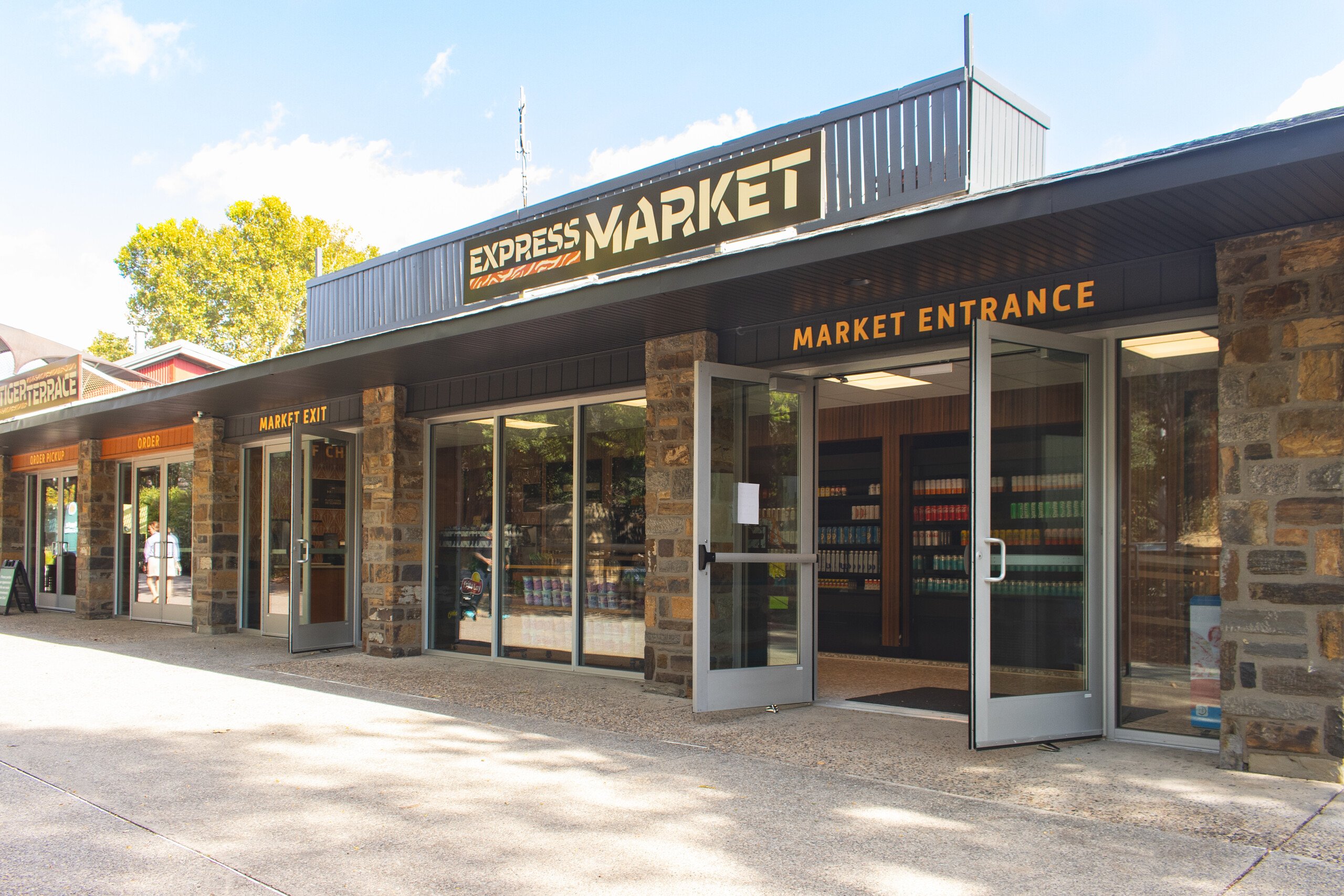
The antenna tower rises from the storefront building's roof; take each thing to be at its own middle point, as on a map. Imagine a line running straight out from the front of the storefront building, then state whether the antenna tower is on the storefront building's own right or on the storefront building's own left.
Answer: on the storefront building's own right

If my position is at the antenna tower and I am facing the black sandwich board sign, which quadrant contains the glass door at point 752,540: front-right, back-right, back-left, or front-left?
back-left

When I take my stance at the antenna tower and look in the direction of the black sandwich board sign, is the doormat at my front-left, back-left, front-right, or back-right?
back-left

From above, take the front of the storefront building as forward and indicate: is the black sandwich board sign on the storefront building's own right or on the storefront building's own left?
on the storefront building's own right

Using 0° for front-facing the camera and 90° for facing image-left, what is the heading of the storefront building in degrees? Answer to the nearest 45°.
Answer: approximately 45°

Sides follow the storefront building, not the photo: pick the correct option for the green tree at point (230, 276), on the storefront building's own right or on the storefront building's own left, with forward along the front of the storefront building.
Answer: on the storefront building's own right
